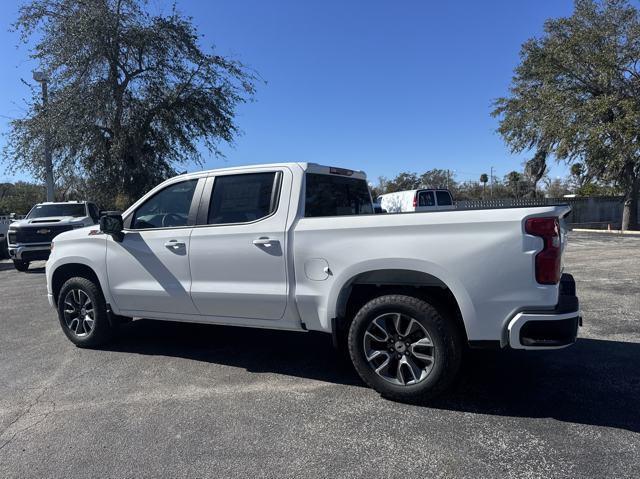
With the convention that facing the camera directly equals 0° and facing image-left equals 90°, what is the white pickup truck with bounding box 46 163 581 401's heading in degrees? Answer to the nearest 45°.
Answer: approximately 135°

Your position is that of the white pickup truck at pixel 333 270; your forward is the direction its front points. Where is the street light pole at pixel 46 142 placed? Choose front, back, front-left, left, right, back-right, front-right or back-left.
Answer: front

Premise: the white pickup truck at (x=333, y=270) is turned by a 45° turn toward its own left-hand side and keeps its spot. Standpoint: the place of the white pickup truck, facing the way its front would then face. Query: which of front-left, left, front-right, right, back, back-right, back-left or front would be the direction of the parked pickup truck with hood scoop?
front-right
